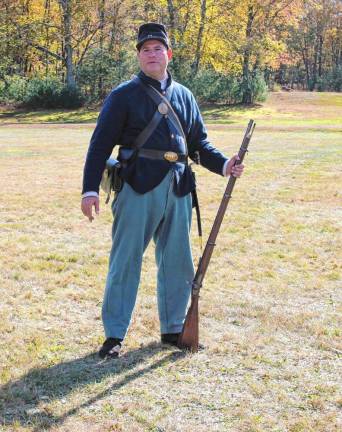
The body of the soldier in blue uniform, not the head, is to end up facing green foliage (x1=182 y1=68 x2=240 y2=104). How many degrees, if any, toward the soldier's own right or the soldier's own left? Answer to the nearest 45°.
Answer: approximately 135° to the soldier's own left

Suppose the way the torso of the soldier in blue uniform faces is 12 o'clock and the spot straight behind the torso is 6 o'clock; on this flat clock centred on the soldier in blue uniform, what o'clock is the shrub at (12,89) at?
The shrub is roughly at 7 o'clock from the soldier in blue uniform.

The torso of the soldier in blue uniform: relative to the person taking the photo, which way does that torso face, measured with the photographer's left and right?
facing the viewer and to the right of the viewer

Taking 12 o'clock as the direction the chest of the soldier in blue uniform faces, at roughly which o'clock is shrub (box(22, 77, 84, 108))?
The shrub is roughly at 7 o'clock from the soldier in blue uniform.

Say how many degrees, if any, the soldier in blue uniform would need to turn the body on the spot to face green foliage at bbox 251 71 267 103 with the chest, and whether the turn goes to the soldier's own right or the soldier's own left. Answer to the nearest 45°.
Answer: approximately 135° to the soldier's own left

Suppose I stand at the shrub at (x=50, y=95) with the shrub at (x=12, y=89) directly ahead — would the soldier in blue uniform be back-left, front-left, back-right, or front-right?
back-left

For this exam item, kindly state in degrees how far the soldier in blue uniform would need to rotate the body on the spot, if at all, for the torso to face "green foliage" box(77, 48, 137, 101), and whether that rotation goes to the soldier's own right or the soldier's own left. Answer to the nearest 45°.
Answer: approximately 135° to the soldier's own left
